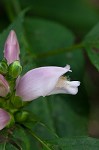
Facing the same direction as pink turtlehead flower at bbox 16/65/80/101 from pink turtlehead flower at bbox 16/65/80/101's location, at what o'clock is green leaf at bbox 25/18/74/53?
The green leaf is roughly at 9 o'clock from the pink turtlehead flower.

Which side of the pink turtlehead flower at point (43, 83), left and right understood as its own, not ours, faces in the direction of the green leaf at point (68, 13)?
left

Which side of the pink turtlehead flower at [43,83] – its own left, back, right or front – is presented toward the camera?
right
